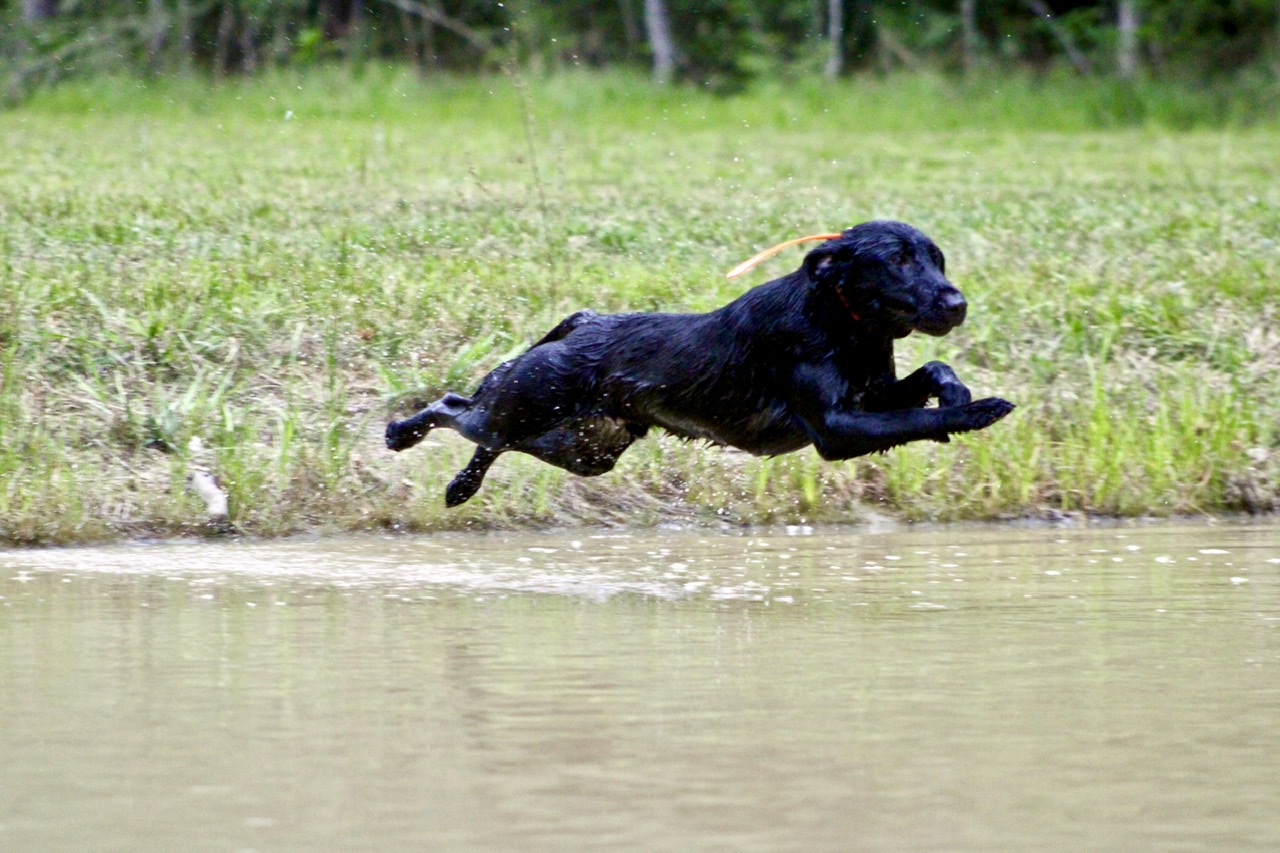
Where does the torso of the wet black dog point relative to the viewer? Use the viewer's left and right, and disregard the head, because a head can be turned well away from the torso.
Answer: facing to the right of the viewer
